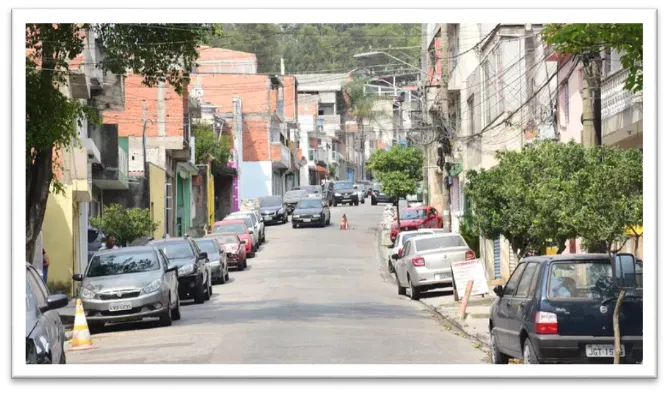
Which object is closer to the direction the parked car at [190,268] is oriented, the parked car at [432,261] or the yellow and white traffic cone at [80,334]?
the yellow and white traffic cone

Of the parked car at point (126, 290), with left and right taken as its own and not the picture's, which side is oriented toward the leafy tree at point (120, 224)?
back

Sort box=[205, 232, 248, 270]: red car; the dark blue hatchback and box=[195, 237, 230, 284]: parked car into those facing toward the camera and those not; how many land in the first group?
2

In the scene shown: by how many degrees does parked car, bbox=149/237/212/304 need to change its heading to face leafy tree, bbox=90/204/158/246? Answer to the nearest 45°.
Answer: approximately 90° to its right

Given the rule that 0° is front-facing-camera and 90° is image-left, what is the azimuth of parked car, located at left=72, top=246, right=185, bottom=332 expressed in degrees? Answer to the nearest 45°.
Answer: approximately 0°

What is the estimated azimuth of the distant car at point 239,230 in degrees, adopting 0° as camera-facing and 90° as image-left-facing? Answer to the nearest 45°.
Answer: approximately 0°

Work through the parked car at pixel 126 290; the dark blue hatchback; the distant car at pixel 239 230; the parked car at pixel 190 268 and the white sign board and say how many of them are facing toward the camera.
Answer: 4

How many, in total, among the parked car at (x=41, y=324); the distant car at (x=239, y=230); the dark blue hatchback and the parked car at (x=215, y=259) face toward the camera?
3
